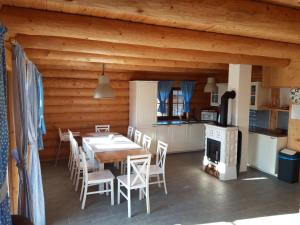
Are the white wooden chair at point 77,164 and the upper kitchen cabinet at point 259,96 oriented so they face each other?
yes

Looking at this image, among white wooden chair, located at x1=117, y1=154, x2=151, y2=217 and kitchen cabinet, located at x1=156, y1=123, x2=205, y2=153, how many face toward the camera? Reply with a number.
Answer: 1

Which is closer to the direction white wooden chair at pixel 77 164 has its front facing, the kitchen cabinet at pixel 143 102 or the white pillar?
the white pillar

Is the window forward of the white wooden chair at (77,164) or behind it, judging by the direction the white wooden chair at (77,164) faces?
forward

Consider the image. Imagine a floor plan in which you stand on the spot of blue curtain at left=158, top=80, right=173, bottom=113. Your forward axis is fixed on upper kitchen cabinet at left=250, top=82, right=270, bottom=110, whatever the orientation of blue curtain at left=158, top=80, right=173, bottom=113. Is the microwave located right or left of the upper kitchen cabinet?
left

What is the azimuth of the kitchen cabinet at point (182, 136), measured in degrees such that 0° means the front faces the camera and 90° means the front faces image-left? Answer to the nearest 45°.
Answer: approximately 0°

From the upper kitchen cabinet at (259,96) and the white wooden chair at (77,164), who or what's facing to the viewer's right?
the white wooden chair

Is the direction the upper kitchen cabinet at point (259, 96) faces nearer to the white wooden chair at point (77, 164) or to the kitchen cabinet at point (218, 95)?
the white wooden chair

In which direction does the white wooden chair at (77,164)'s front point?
to the viewer's right
